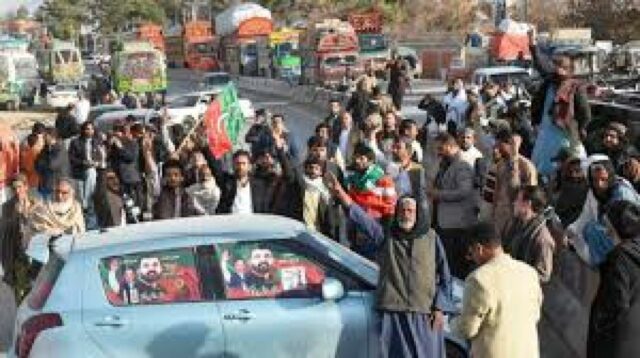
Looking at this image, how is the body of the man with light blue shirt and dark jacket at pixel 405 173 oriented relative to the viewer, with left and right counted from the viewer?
facing the viewer and to the left of the viewer

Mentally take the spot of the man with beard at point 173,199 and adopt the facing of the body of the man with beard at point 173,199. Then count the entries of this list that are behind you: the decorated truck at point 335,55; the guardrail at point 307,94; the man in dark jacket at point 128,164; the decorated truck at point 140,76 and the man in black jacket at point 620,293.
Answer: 4

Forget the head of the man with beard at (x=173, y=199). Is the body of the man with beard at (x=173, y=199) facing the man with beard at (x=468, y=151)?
no

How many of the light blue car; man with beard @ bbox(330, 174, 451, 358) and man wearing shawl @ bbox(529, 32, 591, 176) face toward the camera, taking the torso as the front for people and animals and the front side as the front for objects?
2

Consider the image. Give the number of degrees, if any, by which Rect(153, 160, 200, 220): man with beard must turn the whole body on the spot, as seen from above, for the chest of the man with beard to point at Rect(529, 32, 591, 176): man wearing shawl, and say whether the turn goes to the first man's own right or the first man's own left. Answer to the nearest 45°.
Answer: approximately 90° to the first man's own left

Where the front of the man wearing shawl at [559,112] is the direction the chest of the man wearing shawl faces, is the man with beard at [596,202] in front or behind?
in front

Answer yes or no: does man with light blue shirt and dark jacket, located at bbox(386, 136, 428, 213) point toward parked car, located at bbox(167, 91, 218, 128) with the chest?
no

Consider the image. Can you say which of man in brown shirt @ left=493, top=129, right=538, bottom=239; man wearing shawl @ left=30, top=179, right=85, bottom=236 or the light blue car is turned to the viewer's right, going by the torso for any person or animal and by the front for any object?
the light blue car

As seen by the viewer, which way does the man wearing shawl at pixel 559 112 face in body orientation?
toward the camera

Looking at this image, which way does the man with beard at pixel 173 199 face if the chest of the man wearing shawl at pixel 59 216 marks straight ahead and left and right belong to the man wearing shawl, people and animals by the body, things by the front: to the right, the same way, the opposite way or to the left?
the same way

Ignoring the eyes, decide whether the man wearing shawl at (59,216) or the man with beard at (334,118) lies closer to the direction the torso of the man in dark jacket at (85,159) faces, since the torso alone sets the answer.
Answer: the man wearing shawl

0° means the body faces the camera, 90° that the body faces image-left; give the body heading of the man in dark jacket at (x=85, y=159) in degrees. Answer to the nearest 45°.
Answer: approximately 0°

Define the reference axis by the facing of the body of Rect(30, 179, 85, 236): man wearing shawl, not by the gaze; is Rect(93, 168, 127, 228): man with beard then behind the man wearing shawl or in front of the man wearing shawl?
behind

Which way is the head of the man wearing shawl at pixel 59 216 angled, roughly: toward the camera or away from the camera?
toward the camera

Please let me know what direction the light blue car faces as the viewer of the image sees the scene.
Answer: facing to the right of the viewer

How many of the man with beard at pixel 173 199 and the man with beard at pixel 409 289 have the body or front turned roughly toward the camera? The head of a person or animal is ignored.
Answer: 2

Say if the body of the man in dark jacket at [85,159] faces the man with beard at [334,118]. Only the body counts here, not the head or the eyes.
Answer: no
